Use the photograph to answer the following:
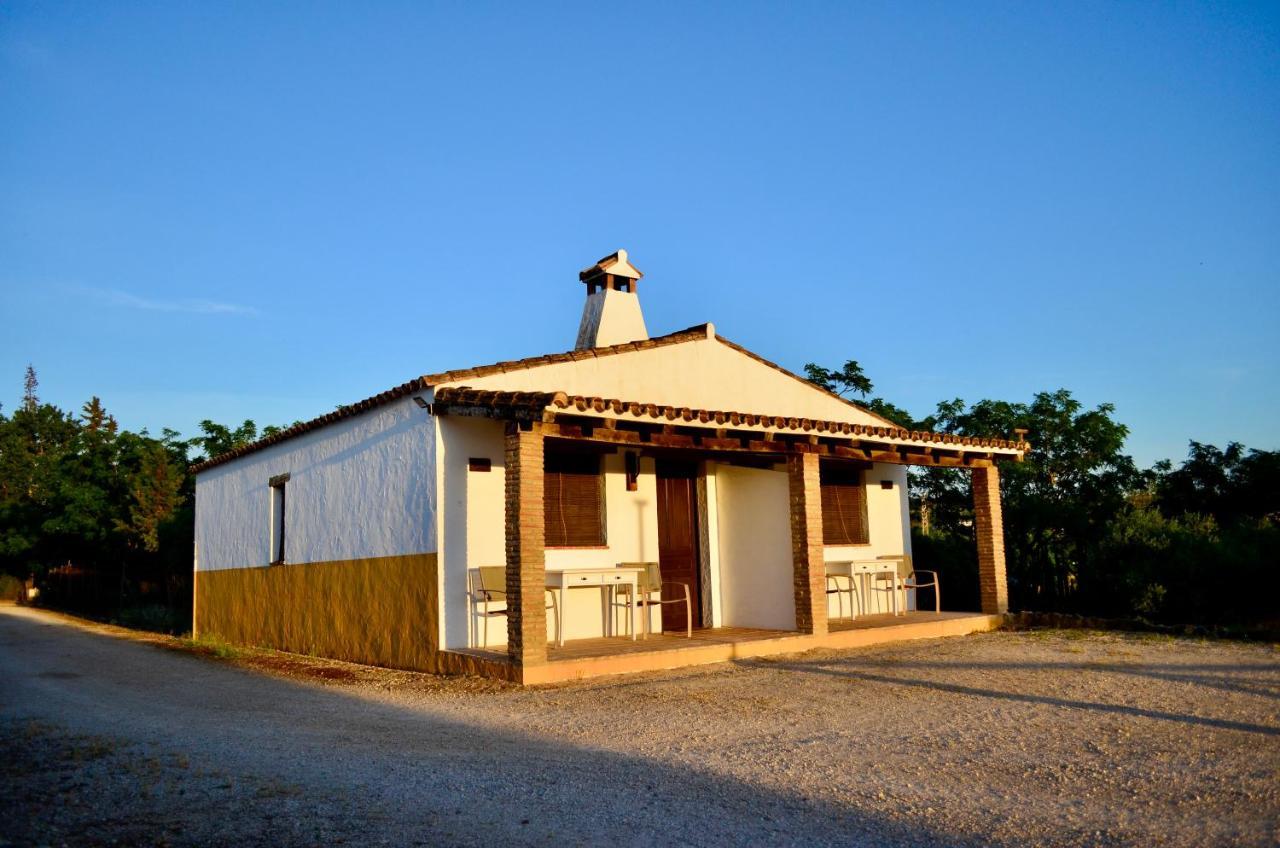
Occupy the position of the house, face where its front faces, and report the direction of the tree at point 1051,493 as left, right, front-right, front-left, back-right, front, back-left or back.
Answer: left

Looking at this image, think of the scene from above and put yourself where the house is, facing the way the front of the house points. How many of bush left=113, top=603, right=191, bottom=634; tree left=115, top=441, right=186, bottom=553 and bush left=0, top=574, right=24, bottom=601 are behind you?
3

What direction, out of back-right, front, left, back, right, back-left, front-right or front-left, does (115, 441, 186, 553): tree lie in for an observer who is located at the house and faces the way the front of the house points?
back

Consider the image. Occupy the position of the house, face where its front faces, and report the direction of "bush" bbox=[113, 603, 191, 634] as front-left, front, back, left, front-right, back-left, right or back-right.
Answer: back

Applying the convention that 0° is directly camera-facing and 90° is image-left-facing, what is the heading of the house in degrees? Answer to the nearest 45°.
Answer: approximately 315°

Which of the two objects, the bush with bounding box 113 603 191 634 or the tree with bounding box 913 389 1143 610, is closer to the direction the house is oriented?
the tree

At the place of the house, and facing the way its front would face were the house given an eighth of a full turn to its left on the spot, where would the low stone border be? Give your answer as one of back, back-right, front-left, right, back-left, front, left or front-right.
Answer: front

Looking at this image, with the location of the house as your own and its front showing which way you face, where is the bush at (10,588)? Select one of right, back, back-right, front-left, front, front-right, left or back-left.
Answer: back

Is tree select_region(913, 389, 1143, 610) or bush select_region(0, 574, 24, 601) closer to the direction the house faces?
the tree

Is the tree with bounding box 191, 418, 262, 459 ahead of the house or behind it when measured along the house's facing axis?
behind
